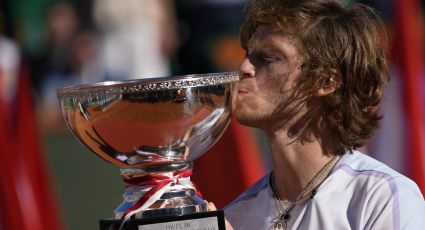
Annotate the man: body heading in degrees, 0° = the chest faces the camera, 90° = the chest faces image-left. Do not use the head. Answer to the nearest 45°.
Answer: approximately 45°

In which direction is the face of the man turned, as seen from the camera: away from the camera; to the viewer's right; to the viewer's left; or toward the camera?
to the viewer's left
